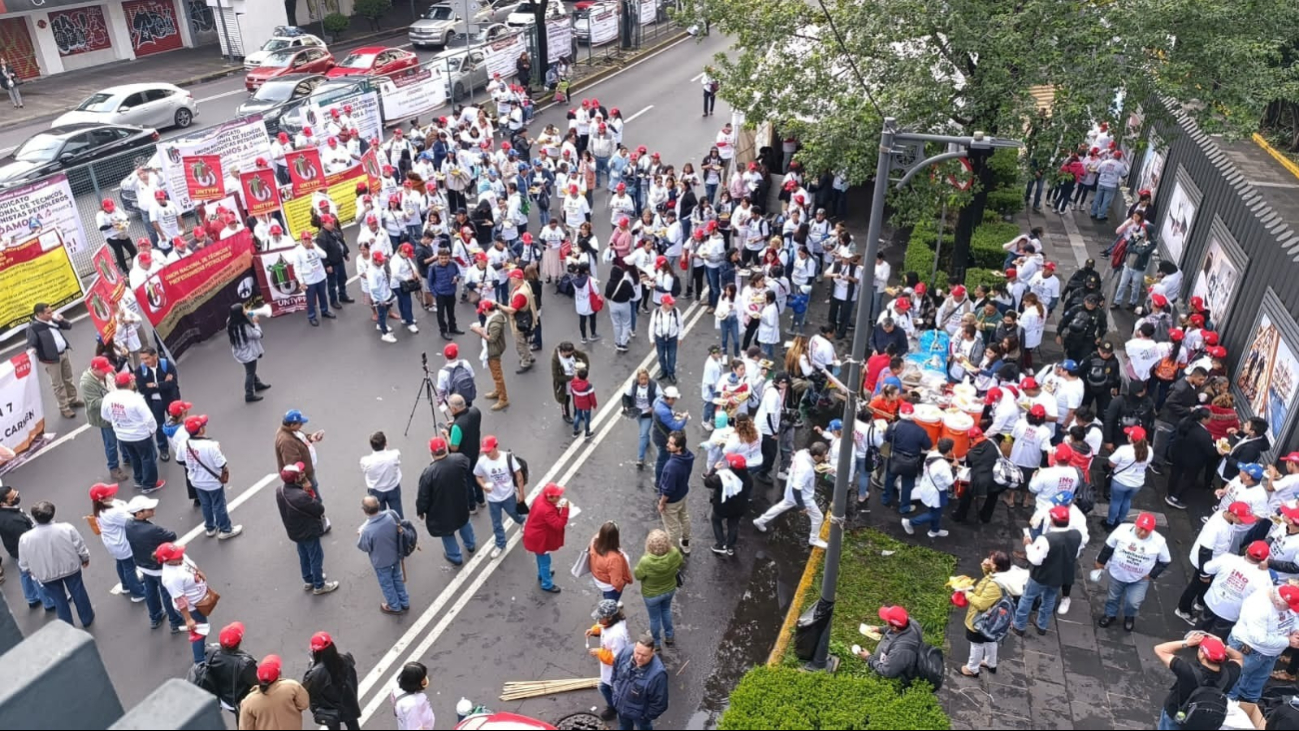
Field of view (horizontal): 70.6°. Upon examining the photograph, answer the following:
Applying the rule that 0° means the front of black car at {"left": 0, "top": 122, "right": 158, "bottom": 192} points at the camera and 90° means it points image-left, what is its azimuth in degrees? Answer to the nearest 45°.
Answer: approximately 45°

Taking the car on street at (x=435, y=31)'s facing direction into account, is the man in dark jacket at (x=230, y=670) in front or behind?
in front

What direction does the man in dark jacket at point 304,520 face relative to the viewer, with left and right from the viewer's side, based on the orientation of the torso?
facing away from the viewer and to the right of the viewer

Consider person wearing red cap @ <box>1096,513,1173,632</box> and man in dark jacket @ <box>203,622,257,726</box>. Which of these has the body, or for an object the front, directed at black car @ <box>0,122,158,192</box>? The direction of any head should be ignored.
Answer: the man in dark jacket

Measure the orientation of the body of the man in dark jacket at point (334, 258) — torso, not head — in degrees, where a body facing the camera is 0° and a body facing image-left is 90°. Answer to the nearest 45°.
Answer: approximately 315°

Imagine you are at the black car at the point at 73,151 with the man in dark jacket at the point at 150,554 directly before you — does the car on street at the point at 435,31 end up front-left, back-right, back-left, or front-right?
back-left

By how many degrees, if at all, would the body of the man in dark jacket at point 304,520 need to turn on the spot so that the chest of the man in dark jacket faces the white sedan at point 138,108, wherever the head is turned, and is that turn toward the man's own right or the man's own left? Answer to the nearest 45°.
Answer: approximately 45° to the man's own left

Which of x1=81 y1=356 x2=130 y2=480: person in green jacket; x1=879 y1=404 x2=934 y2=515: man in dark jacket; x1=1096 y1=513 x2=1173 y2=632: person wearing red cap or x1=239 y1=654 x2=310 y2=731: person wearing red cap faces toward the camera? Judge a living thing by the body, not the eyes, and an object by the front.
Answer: x1=1096 y1=513 x2=1173 y2=632: person wearing red cap

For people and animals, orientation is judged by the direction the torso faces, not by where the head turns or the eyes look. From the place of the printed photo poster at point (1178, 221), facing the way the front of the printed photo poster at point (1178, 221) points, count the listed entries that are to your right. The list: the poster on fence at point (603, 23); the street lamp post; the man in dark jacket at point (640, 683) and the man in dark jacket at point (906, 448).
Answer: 1

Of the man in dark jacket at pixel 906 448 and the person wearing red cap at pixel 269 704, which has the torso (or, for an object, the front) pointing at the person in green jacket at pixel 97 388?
the person wearing red cap

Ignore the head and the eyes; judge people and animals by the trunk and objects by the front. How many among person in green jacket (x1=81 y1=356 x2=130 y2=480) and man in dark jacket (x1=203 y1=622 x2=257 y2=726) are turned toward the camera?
0

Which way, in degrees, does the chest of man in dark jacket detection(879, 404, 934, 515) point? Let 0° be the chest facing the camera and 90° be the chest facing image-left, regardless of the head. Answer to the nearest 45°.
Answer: approximately 180°

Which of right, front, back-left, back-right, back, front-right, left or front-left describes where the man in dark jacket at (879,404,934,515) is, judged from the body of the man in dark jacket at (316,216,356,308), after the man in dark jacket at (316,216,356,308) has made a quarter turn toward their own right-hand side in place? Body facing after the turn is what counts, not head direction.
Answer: left

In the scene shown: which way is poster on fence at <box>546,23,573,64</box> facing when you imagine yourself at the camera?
facing the viewer and to the right of the viewer

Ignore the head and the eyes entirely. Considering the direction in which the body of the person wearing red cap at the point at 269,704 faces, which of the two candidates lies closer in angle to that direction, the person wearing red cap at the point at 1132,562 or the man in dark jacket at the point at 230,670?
the man in dark jacket

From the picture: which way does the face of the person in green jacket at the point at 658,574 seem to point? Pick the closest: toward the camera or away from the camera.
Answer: away from the camera

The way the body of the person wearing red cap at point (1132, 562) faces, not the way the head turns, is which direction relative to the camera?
toward the camera
